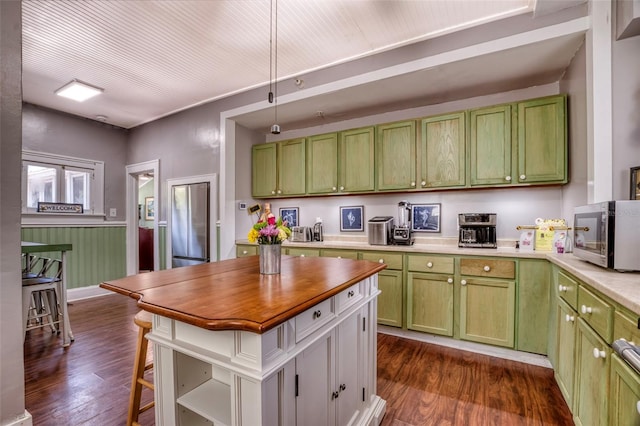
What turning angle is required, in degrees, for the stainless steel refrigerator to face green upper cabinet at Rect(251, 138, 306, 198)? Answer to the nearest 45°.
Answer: approximately 90° to its left

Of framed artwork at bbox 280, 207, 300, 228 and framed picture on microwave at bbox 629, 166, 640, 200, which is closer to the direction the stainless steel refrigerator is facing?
the framed picture on microwave

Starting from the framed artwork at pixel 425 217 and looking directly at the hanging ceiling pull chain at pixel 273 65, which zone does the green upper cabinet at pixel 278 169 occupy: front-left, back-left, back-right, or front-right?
front-right

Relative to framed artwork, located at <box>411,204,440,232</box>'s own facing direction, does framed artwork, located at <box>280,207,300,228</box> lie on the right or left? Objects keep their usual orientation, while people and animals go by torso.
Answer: on its right

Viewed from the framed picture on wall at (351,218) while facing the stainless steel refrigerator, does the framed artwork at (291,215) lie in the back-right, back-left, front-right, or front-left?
front-right

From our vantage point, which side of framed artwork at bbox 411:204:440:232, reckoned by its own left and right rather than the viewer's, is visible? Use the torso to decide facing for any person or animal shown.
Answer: front

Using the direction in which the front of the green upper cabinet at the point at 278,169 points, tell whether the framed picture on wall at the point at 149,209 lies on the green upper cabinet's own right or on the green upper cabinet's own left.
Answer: on the green upper cabinet's own right

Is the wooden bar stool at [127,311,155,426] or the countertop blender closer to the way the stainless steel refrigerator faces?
the wooden bar stool

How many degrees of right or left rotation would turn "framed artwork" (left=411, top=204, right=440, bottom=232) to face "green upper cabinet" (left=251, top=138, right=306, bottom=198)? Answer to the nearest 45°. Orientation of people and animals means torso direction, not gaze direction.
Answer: approximately 90° to its right

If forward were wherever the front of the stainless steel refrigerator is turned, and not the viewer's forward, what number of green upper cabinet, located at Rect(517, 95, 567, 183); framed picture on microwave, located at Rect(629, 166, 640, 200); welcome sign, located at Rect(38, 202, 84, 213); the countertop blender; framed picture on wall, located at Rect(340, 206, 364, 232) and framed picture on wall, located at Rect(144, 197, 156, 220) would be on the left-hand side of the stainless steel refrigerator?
4

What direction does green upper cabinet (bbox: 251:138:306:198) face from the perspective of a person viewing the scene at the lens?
facing the viewer and to the left of the viewer

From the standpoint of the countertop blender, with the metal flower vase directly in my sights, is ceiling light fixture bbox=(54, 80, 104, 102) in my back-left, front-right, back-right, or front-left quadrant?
front-right

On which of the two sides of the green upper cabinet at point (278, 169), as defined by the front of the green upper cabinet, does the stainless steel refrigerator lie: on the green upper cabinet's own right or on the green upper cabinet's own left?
on the green upper cabinet's own right

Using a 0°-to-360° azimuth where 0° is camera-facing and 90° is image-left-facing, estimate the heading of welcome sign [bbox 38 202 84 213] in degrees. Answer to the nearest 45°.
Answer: approximately 0°

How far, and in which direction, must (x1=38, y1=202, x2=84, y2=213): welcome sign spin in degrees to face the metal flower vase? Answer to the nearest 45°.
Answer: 0° — it already faces it
